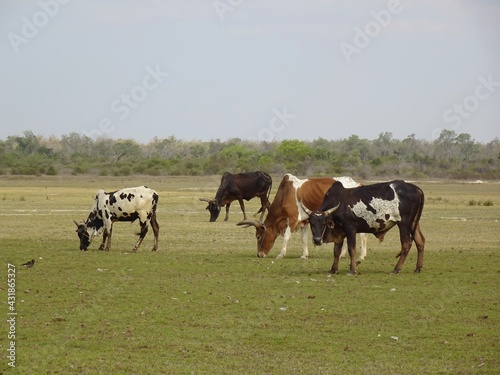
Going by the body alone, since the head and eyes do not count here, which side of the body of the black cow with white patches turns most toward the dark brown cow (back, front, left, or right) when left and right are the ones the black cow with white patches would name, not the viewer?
right

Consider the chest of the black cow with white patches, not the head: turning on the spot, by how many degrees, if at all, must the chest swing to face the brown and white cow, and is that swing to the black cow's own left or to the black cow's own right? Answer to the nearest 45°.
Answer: approximately 45° to the black cow's own right

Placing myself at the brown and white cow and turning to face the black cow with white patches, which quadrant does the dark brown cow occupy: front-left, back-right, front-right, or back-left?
back-left

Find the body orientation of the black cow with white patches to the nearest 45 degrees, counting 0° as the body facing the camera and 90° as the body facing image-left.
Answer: approximately 90°

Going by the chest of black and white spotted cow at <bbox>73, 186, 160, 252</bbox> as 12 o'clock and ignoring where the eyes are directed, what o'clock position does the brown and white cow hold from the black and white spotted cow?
The brown and white cow is roughly at 7 o'clock from the black and white spotted cow.

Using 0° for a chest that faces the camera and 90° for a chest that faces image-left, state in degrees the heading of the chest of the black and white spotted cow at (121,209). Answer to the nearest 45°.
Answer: approximately 90°

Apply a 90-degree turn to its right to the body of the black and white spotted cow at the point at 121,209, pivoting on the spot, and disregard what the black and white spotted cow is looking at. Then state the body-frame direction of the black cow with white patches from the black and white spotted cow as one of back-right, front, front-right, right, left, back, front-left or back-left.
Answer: back-right
